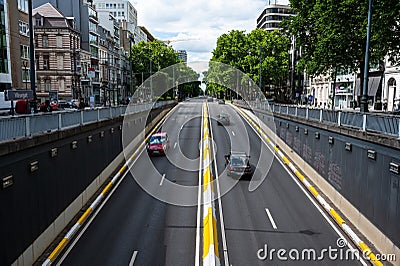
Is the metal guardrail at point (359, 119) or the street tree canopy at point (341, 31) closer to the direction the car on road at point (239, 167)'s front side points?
the street tree canopy

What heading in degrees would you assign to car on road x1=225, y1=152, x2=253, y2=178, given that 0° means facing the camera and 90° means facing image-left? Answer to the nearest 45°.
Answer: approximately 180°

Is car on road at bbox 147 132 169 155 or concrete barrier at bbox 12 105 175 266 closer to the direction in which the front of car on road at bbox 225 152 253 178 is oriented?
the car on road

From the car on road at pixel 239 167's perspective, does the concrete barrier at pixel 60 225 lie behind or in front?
behind

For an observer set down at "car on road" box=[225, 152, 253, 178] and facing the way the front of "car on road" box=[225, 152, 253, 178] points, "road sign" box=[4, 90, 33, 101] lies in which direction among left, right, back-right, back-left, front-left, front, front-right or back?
back-left

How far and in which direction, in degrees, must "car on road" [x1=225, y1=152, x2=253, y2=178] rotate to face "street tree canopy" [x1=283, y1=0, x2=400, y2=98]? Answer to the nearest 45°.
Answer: approximately 45° to its right

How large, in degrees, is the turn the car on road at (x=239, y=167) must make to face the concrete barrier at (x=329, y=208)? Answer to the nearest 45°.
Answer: approximately 135° to its right

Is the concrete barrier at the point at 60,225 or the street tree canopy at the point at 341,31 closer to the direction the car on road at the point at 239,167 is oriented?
the street tree canopy

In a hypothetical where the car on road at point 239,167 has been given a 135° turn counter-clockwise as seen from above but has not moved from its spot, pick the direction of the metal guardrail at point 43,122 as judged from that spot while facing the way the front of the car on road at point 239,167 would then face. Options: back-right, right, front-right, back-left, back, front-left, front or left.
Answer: front
